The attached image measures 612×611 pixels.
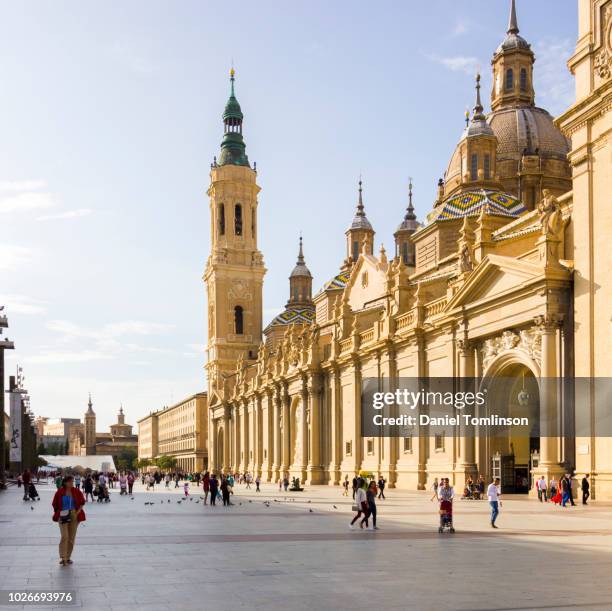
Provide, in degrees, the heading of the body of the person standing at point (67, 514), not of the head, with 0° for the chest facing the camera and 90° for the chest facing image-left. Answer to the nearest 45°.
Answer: approximately 0°
